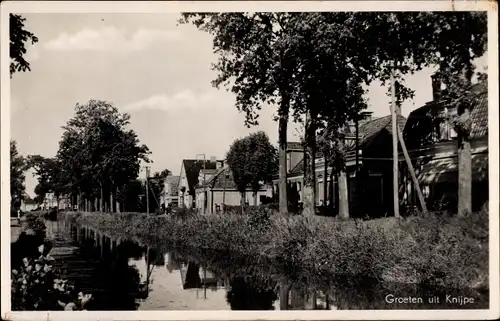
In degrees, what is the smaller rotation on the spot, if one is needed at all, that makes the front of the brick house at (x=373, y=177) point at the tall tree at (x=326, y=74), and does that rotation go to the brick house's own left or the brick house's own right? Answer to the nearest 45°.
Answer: approximately 45° to the brick house's own left

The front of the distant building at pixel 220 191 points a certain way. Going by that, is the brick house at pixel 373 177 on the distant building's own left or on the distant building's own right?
on the distant building's own left

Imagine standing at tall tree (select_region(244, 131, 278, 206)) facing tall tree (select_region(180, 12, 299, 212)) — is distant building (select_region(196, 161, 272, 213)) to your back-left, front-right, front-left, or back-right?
back-right

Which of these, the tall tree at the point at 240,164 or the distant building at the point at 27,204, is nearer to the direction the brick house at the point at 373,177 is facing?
the distant building

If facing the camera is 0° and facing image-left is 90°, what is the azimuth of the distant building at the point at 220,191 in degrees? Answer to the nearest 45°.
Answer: approximately 45°

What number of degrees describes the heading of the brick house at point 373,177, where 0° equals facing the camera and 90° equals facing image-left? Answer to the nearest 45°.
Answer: approximately 45°

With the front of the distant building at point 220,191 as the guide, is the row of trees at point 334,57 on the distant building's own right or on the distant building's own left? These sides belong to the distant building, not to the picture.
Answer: on the distant building's own left
